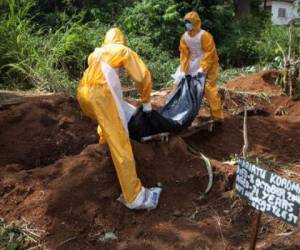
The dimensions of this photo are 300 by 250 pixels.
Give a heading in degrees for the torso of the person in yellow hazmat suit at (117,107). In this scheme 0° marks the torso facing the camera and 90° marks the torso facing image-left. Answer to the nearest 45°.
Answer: approximately 225°

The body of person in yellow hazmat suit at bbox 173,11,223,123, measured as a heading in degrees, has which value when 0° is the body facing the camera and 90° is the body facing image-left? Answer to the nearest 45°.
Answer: approximately 45°

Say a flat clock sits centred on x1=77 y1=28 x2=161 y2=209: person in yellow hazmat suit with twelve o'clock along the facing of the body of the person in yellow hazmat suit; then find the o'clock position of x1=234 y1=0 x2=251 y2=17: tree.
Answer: The tree is roughly at 11 o'clock from the person in yellow hazmat suit.

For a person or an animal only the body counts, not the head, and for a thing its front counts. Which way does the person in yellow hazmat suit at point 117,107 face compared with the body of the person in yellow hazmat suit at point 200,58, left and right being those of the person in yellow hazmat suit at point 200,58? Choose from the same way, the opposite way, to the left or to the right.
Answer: the opposite way

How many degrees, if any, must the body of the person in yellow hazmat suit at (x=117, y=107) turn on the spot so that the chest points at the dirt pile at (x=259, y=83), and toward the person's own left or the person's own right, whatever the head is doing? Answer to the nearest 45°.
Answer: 0° — they already face it
